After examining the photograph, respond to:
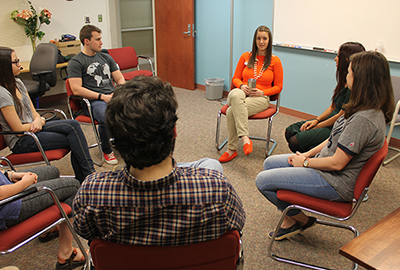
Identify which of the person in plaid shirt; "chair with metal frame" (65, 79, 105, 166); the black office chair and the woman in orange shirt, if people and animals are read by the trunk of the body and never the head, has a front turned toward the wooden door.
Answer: the person in plaid shirt

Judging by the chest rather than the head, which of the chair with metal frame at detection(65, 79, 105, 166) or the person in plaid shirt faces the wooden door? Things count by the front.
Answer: the person in plaid shirt

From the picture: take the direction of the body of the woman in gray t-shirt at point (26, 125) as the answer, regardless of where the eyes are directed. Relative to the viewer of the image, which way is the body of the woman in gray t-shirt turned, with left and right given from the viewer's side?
facing to the right of the viewer

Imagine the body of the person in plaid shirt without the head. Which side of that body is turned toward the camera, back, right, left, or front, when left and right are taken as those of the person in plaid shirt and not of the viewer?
back

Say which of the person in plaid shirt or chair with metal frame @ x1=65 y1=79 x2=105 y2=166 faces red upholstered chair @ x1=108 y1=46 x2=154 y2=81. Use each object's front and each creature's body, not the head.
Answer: the person in plaid shirt

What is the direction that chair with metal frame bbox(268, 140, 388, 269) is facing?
to the viewer's left

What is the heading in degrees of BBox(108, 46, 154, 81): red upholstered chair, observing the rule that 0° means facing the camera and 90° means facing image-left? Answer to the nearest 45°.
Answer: approximately 315°

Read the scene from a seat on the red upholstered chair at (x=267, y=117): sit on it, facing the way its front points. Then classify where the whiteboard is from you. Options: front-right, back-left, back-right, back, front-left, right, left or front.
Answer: back

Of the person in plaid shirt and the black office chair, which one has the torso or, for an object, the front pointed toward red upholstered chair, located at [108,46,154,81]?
the person in plaid shirt

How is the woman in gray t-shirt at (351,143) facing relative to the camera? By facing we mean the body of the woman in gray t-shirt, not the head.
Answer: to the viewer's left
